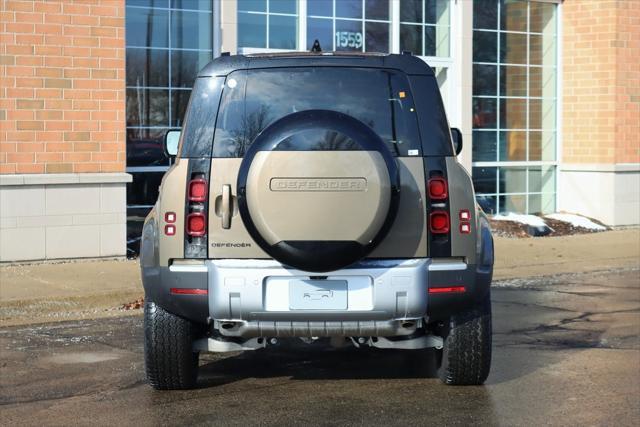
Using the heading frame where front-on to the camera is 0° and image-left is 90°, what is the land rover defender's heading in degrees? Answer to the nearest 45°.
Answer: approximately 180°
